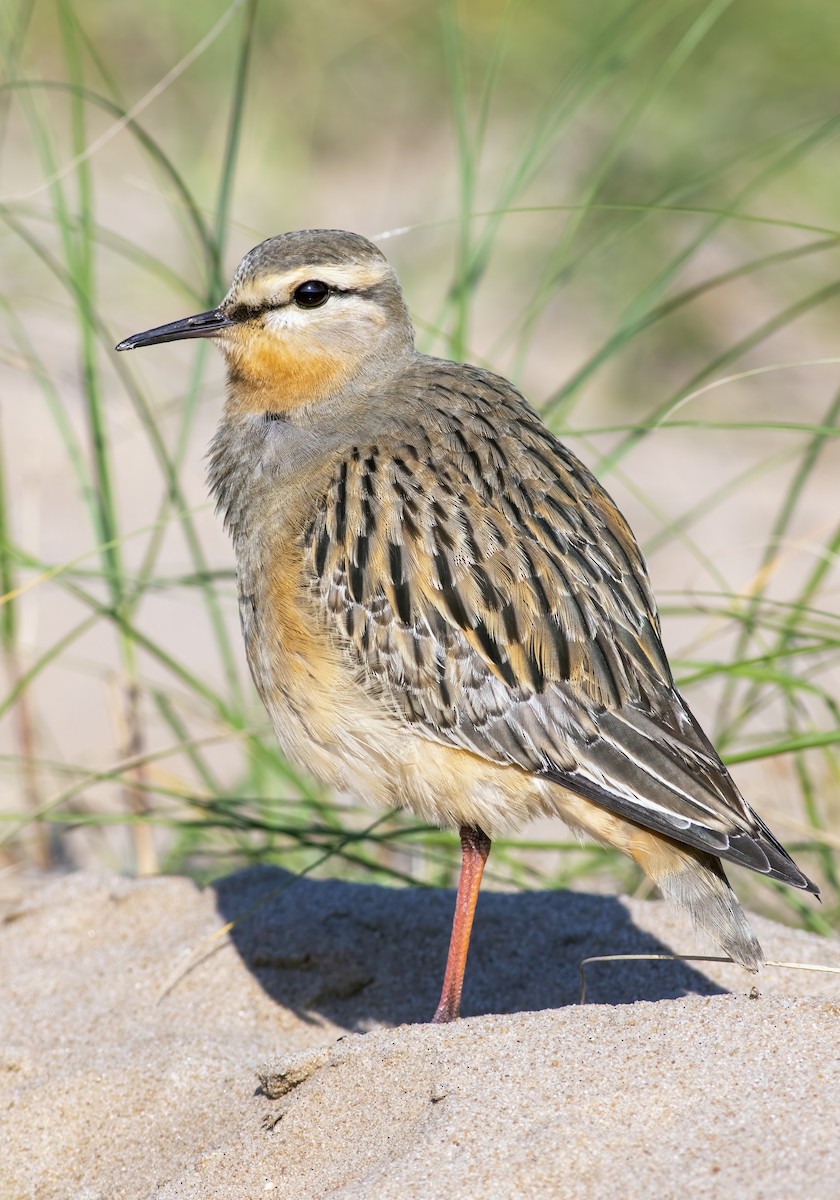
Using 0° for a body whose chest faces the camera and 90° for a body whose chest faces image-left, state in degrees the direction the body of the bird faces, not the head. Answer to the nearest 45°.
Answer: approximately 90°
